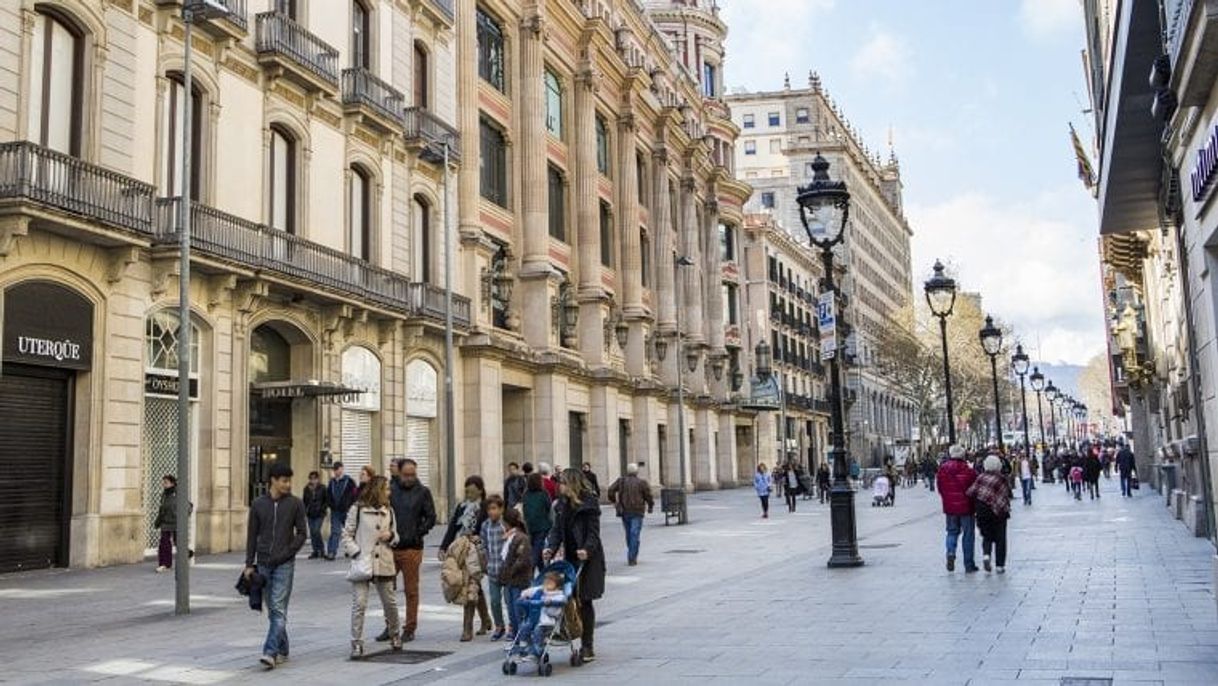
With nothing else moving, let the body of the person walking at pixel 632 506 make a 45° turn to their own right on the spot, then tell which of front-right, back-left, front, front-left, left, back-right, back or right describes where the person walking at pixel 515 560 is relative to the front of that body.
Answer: back-right

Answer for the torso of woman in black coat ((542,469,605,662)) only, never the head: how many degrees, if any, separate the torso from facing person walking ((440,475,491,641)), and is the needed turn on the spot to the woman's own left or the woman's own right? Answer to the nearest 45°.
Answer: approximately 90° to the woman's own right

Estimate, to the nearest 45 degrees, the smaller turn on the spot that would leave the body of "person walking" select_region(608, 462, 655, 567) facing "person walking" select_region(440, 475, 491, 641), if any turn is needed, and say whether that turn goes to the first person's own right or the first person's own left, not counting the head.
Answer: approximately 180°

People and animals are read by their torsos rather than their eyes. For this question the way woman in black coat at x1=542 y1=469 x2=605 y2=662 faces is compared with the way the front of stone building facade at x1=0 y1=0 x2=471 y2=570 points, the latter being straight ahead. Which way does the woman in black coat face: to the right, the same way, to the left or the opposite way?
to the right

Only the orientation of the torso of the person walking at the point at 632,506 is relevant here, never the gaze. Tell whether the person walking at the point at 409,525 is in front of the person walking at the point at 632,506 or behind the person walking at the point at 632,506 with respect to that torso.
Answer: behind

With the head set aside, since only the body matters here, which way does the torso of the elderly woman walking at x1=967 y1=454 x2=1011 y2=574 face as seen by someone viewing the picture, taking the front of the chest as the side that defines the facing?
away from the camera

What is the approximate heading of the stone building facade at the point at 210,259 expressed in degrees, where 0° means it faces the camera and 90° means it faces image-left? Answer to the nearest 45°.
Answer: approximately 315°

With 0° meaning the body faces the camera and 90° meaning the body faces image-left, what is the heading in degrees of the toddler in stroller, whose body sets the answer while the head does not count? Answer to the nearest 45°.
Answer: approximately 45°

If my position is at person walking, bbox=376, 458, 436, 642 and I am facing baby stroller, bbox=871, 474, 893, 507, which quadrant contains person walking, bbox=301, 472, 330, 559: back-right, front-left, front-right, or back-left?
front-left

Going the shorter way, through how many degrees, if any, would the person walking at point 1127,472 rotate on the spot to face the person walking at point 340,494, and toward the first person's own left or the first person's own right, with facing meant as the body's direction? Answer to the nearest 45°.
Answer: approximately 135° to the first person's own left

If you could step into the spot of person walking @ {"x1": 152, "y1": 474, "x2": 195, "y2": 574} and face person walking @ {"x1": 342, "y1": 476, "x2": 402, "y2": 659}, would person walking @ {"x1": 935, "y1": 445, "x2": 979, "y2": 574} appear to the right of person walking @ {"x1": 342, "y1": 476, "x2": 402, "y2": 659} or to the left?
left

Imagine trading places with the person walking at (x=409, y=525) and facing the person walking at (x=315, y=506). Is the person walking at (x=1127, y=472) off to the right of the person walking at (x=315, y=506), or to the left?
right

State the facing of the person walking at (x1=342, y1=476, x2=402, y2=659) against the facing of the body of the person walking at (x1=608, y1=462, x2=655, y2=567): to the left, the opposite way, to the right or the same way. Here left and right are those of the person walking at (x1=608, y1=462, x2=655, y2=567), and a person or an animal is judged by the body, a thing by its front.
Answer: the opposite way

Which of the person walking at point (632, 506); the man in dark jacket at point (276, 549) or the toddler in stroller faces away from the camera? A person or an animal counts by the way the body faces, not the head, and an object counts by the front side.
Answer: the person walking
